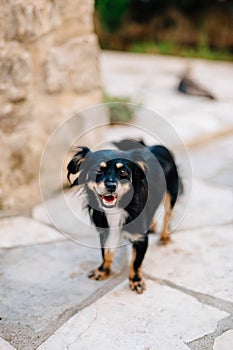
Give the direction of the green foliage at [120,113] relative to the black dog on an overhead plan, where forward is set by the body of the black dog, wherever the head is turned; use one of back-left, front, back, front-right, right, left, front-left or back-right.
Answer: back-right

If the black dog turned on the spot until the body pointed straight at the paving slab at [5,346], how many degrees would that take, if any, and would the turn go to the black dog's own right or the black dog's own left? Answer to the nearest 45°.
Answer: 0° — it already faces it

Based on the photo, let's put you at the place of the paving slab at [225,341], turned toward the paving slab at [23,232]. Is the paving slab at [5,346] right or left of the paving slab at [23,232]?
left

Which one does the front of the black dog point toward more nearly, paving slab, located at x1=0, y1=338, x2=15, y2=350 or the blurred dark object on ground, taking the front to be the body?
the paving slab

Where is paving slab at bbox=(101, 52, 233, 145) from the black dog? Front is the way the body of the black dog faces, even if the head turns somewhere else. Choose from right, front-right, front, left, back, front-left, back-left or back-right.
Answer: back-right

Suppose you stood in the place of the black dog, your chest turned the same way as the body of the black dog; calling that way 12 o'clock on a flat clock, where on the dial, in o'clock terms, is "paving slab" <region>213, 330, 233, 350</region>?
The paving slab is roughly at 9 o'clock from the black dog.

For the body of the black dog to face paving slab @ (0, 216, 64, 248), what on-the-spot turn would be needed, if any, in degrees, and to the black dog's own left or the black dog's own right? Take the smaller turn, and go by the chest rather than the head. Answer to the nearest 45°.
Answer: approximately 90° to the black dog's own right

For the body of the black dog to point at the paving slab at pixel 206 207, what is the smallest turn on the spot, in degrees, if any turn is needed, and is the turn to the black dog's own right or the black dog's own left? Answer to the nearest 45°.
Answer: approximately 180°

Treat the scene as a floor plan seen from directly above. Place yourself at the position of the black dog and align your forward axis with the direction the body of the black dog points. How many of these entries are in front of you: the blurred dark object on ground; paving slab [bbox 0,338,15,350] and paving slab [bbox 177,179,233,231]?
1

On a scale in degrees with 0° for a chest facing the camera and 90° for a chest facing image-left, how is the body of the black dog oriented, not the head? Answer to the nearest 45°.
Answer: approximately 45°

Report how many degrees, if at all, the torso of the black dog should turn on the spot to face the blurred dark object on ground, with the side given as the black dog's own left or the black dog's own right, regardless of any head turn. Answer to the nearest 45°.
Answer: approximately 135° to the black dog's own right
